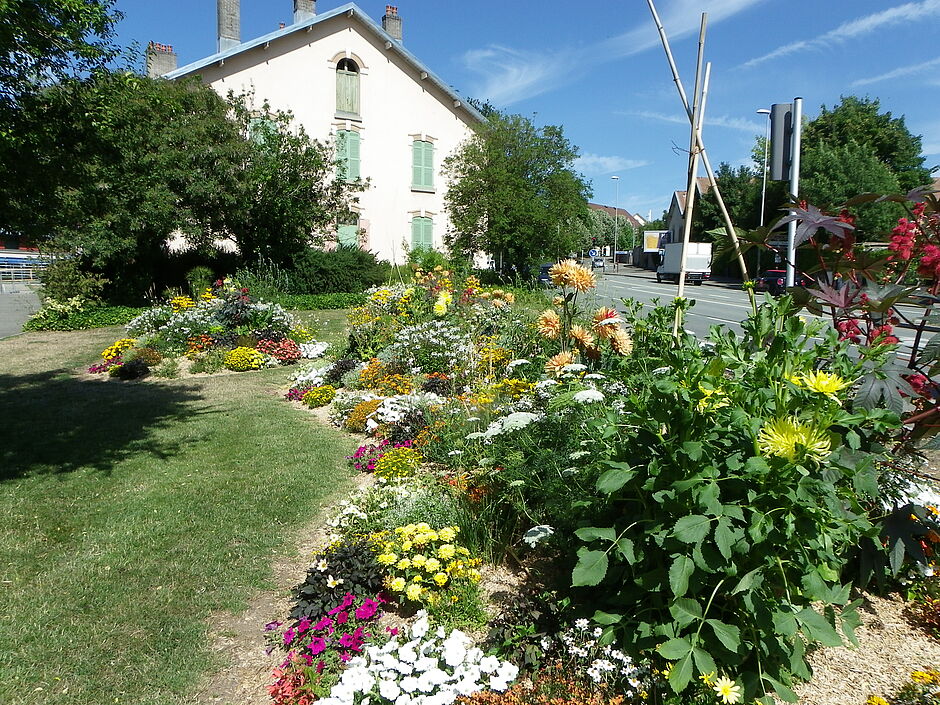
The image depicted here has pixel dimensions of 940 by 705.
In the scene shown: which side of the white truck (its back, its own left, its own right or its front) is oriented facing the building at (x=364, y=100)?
left

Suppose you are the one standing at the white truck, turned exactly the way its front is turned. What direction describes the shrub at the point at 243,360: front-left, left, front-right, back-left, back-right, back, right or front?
back-left

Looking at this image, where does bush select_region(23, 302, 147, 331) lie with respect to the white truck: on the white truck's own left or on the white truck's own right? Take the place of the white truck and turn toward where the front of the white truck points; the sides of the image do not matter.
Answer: on the white truck's own left

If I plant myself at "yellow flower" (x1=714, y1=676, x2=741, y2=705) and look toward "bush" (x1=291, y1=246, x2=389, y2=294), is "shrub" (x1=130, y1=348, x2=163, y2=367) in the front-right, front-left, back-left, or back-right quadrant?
front-left

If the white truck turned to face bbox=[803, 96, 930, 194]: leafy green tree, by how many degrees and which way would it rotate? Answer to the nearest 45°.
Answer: approximately 90° to its right

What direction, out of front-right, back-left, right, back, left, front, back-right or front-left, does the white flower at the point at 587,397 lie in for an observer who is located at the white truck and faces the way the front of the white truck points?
back-left

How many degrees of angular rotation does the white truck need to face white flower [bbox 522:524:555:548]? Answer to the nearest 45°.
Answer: approximately 135° to its left
